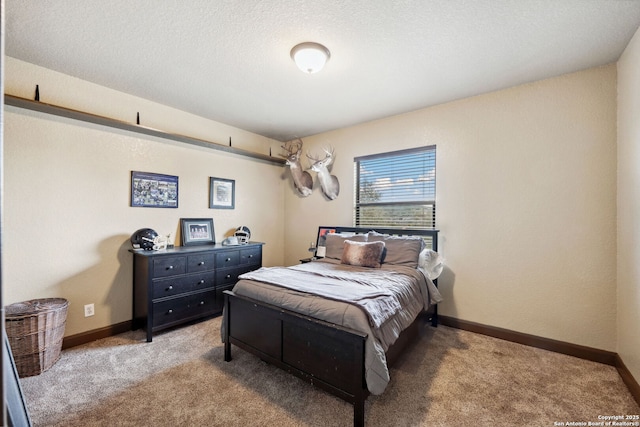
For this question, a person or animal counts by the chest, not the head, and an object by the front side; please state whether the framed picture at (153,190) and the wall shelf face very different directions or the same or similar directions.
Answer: same or similar directions

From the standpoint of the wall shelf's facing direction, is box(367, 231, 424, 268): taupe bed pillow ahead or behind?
ahead

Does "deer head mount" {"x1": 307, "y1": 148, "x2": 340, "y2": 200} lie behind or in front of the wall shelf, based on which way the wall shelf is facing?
in front

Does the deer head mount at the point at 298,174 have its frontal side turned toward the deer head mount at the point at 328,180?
no

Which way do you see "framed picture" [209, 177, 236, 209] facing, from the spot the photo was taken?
facing the viewer and to the right of the viewer

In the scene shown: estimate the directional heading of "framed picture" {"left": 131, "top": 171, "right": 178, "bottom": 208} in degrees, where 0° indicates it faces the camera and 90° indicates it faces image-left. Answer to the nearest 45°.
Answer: approximately 315°

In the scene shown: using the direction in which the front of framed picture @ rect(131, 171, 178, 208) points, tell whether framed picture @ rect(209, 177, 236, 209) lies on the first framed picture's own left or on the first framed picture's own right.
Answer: on the first framed picture's own left

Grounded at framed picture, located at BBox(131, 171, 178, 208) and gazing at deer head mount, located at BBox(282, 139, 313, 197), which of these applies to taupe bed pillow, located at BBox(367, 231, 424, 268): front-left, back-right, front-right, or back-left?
front-right

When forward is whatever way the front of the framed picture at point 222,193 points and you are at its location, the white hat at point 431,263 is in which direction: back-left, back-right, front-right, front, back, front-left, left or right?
front

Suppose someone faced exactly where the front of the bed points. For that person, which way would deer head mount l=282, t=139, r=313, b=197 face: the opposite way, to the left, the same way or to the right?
the same way

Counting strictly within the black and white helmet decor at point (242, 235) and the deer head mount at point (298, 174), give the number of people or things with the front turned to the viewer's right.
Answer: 0

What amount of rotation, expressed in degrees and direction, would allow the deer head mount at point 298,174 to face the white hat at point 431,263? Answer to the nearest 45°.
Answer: approximately 90° to its left

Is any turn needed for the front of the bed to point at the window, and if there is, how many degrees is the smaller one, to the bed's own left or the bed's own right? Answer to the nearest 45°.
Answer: approximately 180°

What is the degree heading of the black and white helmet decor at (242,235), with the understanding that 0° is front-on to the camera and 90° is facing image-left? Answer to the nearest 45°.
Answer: approximately 45°

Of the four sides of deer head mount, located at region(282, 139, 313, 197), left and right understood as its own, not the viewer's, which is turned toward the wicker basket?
front

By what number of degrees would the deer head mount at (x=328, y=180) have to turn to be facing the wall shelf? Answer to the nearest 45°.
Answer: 0° — it already faces it

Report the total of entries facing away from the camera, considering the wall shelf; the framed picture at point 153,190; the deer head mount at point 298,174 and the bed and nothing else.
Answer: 0

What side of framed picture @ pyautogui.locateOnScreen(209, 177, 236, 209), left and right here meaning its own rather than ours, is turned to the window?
front
